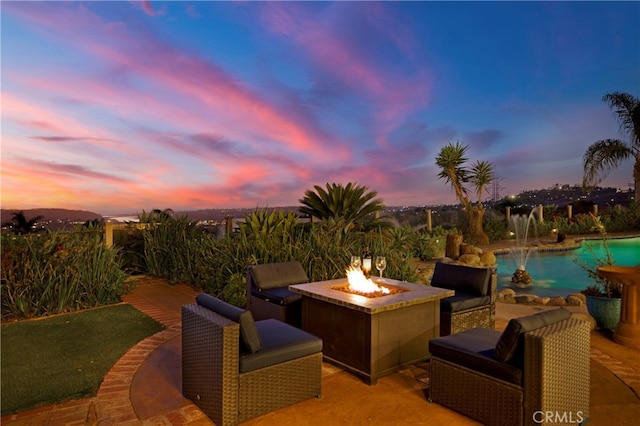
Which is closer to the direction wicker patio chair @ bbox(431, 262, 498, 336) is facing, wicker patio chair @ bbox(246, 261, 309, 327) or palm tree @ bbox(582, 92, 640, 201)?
the wicker patio chair

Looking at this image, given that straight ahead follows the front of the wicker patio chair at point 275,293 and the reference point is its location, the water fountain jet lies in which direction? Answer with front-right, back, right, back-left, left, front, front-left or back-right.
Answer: left

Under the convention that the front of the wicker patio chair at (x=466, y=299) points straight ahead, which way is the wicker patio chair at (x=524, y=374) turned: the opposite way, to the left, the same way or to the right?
to the right

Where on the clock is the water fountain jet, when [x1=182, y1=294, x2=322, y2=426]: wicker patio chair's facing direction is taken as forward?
The water fountain jet is roughly at 12 o'clock from the wicker patio chair.

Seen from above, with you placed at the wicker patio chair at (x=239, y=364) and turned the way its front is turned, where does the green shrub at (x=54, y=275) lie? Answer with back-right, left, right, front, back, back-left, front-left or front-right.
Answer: left

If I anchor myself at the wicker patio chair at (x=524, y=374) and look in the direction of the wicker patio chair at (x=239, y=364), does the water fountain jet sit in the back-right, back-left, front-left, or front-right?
back-right

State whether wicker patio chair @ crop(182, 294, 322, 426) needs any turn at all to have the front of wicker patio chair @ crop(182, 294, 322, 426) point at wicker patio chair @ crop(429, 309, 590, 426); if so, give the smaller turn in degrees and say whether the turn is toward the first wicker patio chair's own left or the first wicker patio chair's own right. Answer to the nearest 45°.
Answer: approximately 45° to the first wicker patio chair's own right

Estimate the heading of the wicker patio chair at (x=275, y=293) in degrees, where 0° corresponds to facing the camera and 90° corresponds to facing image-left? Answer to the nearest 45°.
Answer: approximately 315°

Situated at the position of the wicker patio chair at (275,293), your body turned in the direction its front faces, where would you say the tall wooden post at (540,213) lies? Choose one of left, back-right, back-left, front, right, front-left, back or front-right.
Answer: left

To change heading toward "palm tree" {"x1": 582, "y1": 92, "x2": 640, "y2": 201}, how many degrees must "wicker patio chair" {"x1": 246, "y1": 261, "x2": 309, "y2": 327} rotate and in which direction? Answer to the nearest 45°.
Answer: approximately 90° to its left

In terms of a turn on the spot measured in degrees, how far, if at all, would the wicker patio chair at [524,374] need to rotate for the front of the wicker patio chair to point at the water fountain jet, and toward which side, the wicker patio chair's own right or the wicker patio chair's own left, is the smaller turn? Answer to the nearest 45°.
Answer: approximately 45° to the wicker patio chair's own right

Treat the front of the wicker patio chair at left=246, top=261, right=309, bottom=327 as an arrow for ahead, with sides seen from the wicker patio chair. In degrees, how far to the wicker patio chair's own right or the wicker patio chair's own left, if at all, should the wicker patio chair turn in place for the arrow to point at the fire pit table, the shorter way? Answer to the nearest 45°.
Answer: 0° — it already faces it

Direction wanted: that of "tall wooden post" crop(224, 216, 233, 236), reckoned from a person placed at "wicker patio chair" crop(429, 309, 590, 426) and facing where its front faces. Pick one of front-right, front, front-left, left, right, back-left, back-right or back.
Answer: front

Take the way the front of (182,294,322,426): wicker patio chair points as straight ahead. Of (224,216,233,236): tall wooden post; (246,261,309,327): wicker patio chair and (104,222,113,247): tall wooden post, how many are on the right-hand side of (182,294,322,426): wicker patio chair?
0

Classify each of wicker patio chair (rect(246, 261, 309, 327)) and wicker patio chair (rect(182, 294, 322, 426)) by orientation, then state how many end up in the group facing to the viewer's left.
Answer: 0

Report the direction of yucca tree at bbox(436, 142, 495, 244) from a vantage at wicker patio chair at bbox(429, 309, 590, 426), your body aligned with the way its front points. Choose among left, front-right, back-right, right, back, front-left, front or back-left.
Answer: front-right

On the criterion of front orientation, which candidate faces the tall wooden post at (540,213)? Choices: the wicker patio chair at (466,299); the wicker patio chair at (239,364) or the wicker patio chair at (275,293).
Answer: the wicker patio chair at (239,364)

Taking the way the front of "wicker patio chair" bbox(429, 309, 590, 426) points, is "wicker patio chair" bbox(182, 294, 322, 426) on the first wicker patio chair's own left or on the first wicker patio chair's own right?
on the first wicker patio chair's own left

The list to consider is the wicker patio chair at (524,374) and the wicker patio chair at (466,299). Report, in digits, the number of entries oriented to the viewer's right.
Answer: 0

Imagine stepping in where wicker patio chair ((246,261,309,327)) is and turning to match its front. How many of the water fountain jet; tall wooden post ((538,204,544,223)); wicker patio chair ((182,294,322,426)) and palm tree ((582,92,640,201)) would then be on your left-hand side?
3
